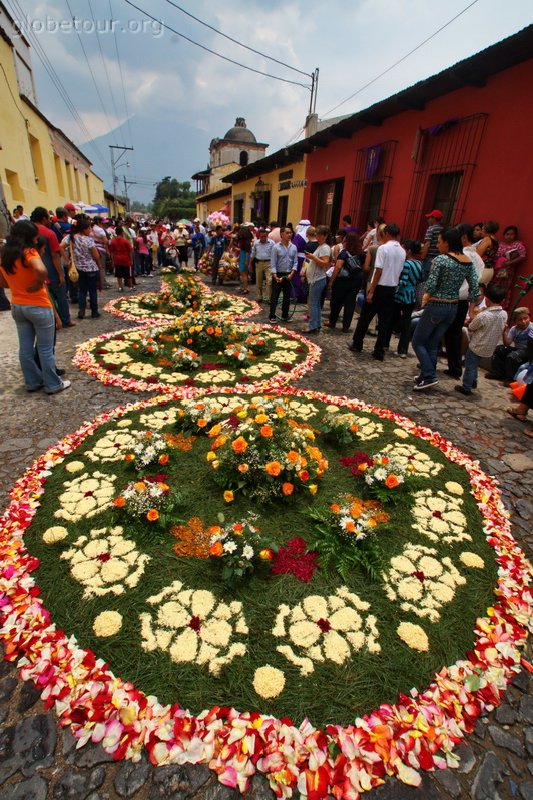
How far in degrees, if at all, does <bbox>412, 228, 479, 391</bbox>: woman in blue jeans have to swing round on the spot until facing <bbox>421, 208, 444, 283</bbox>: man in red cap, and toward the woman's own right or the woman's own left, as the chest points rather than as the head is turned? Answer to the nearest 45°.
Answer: approximately 45° to the woman's own right

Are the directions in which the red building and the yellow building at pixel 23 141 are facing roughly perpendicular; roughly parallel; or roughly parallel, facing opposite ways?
roughly parallel, facing opposite ways

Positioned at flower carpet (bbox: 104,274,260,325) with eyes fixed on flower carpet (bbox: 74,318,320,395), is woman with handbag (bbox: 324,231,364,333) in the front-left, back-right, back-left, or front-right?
front-left

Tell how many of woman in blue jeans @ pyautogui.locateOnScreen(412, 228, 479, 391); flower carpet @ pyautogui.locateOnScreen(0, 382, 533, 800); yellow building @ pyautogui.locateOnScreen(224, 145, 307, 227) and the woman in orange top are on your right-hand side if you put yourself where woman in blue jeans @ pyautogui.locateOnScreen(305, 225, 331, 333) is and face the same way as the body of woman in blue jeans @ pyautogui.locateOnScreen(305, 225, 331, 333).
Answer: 1

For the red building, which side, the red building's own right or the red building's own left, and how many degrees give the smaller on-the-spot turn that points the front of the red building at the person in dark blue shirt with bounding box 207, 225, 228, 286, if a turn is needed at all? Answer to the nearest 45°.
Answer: approximately 90° to the red building's own right

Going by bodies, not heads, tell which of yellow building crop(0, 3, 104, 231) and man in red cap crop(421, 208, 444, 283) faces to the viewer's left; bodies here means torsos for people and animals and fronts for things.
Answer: the man in red cap

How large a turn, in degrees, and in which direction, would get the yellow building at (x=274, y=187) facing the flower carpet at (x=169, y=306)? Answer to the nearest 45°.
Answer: approximately 45° to its left

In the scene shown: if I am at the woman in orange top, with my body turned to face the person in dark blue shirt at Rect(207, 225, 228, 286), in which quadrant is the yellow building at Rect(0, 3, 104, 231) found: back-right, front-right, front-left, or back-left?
front-left

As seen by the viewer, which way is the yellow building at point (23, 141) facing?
to the viewer's right

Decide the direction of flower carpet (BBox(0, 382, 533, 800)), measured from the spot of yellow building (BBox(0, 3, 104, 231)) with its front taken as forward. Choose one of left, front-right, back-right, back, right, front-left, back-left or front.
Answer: right

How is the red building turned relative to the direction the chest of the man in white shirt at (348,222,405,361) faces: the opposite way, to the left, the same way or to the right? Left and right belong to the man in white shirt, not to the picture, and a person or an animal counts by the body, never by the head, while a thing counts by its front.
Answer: to the left

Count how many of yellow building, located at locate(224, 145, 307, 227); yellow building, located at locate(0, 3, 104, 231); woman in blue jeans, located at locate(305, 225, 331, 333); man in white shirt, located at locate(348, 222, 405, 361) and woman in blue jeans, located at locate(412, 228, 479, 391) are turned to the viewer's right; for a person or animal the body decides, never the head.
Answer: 1

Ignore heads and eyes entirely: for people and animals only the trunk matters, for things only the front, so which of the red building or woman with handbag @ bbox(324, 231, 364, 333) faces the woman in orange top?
the red building

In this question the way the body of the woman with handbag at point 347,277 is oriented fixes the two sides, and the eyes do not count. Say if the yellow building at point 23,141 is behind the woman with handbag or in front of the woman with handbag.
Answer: in front

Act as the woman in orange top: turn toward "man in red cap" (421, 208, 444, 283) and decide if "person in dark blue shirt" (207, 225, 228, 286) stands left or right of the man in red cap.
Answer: left

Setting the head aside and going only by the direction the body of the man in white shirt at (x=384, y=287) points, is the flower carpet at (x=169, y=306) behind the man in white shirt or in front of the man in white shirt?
in front
